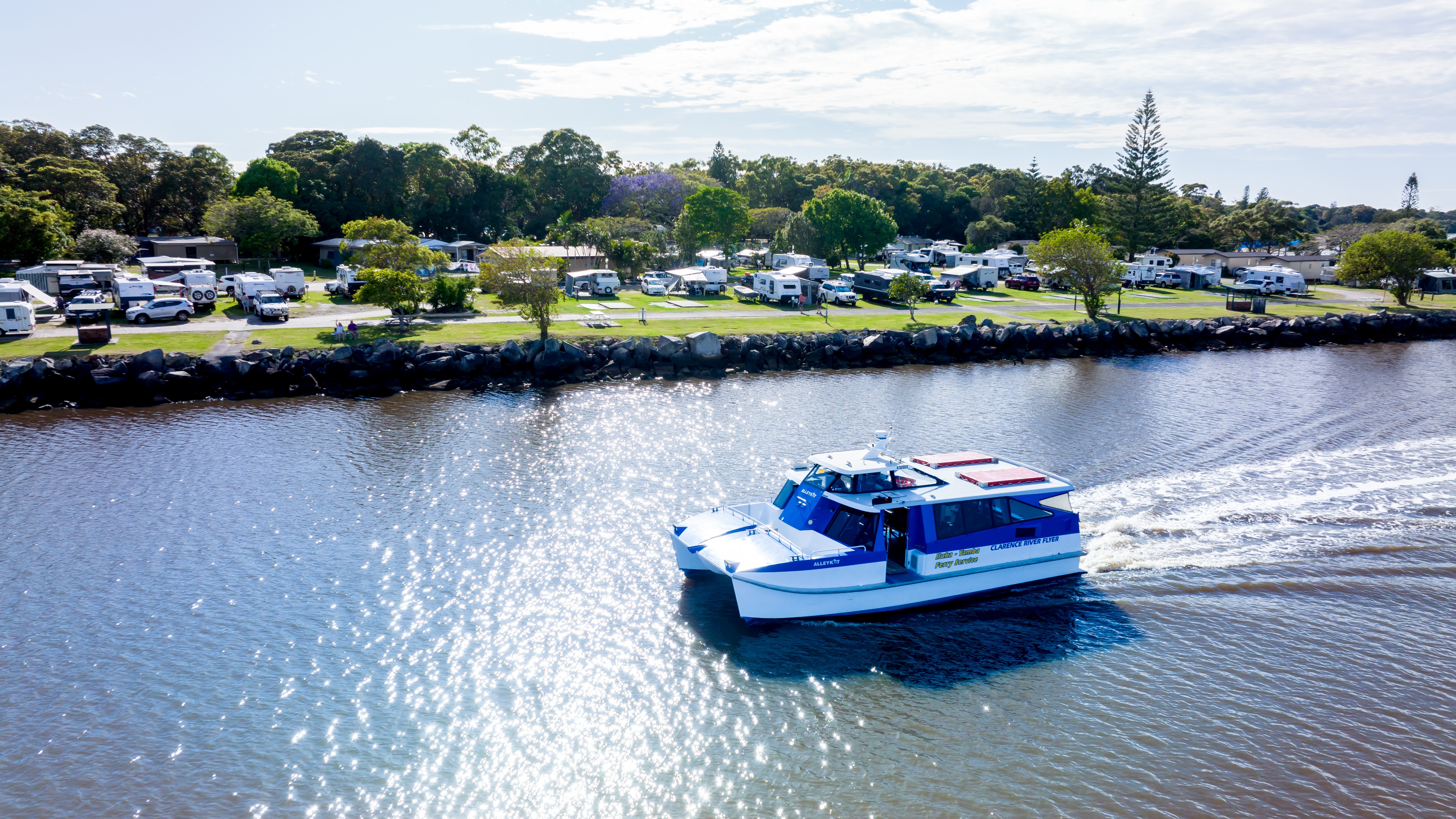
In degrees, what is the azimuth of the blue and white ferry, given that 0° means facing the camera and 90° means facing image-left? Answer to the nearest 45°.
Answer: approximately 45°

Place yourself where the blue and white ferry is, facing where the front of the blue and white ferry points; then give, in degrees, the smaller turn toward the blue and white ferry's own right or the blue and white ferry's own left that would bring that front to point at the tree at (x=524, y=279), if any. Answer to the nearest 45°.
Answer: approximately 90° to the blue and white ferry's own right
